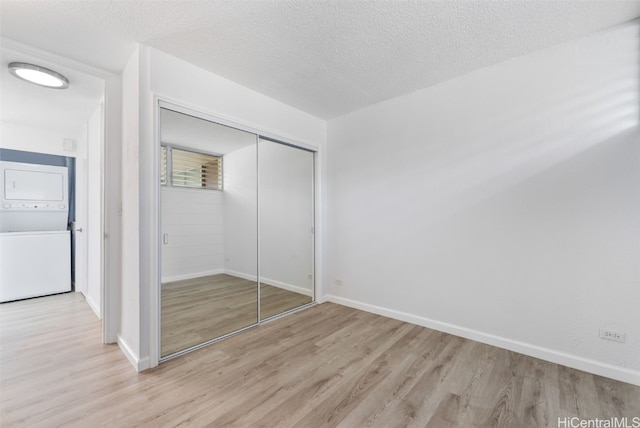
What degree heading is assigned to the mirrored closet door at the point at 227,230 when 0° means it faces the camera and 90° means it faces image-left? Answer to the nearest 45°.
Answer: approximately 315°

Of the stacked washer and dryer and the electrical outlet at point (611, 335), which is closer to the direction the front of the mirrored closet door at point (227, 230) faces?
the electrical outlet

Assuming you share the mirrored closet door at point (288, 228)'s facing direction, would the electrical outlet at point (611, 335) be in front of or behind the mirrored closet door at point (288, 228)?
in front

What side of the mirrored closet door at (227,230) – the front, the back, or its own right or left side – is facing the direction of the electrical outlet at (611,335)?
front

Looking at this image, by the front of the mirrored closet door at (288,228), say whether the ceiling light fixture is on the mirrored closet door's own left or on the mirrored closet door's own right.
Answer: on the mirrored closet door's own right

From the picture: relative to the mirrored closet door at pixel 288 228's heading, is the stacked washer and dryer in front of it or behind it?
behind

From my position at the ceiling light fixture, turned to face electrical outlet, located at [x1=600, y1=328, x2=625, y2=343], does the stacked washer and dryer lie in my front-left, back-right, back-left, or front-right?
back-left

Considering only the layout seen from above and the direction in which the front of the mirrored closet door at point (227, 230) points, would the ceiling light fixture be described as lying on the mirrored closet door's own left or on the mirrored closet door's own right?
on the mirrored closet door's own right
